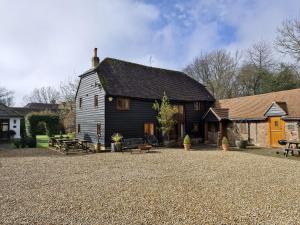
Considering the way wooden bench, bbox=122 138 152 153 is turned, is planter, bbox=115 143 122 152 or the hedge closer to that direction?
the planter

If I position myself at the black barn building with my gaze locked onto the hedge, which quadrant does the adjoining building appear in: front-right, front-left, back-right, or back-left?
back-right

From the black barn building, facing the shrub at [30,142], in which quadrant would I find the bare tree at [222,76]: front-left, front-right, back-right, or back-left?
back-right

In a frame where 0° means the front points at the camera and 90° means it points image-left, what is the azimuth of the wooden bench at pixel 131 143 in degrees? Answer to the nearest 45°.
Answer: approximately 315°

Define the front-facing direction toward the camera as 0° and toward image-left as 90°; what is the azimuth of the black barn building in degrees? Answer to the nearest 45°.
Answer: approximately 315°

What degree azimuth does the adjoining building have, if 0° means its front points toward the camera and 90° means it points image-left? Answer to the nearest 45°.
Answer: approximately 45°

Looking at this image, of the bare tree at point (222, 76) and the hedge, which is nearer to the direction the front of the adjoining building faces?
the hedge

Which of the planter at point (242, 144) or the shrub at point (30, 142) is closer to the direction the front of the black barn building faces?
the planter

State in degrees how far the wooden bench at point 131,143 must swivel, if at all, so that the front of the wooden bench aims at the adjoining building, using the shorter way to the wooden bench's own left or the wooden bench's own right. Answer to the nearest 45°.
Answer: approximately 45° to the wooden bench's own left

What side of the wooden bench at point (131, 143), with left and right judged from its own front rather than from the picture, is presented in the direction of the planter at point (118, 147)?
right
